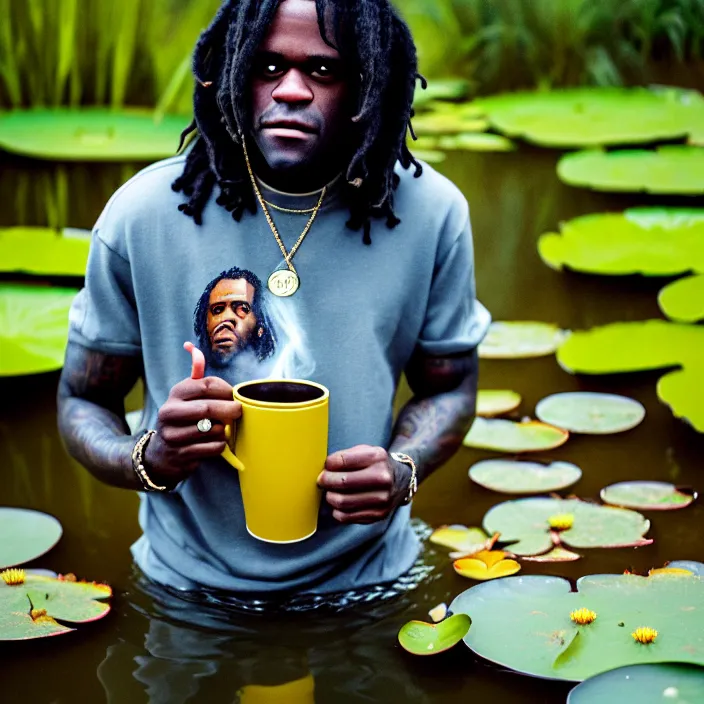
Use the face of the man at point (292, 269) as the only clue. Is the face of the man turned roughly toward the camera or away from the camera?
toward the camera

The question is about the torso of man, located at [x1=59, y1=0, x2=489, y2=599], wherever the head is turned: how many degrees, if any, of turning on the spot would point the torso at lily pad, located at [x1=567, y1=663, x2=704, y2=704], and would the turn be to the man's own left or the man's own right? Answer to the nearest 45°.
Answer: approximately 45° to the man's own left

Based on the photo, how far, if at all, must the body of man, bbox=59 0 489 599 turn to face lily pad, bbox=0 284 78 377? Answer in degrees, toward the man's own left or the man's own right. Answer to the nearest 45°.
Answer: approximately 135° to the man's own right

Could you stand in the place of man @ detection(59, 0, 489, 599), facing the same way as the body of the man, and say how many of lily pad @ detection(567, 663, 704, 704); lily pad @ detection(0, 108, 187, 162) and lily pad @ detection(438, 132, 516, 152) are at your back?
2

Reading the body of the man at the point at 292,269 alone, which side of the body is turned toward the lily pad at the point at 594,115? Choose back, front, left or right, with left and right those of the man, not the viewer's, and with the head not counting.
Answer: back

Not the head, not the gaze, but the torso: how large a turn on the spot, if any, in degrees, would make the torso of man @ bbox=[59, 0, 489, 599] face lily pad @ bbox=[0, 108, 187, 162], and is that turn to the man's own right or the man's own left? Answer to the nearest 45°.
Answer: approximately 180°

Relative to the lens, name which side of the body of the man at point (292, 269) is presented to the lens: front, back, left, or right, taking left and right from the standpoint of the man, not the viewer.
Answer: front
